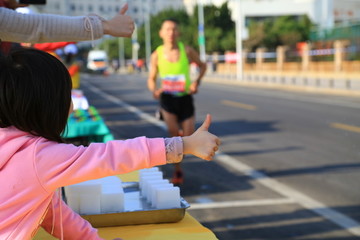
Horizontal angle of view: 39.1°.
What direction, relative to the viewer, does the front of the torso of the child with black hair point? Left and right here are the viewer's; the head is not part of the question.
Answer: facing away from the viewer and to the right of the viewer

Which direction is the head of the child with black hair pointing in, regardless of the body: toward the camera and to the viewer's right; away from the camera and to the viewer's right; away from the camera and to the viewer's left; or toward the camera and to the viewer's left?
away from the camera and to the viewer's right

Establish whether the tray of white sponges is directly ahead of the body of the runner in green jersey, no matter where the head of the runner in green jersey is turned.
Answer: yes

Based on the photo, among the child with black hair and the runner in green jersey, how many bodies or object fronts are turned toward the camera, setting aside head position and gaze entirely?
1

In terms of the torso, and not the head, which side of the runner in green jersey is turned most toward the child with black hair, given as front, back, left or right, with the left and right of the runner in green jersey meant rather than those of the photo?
front

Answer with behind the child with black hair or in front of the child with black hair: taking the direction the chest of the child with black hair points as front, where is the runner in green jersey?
in front

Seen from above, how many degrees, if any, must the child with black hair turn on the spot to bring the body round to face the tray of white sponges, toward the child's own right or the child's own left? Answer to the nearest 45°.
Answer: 0° — they already face it
